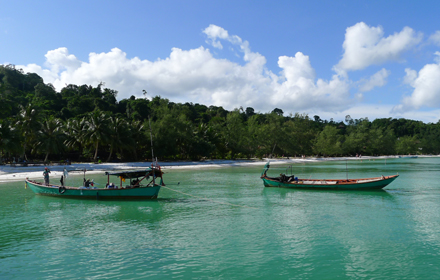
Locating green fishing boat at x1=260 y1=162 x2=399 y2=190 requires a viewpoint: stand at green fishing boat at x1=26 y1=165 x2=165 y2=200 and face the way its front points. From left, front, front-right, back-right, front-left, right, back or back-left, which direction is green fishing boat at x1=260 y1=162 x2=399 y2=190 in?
back

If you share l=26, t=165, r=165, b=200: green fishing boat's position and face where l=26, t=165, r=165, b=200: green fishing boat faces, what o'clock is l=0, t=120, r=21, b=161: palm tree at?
The palm tree is roughly at 2 o'clock from the green fishing boat.

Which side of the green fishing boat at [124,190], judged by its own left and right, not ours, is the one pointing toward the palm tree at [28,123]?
right

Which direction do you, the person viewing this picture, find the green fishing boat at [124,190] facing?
facing to the left of the viewer

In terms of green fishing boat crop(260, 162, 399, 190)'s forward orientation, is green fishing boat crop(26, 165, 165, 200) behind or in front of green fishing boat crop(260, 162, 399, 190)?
behind

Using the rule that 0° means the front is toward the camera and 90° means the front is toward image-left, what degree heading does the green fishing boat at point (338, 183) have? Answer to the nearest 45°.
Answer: approximately 270°

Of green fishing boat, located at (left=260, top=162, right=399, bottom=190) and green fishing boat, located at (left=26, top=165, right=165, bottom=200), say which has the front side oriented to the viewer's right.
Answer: green fishing boat, located at (left=260, top=162, right=399, bottom=190)

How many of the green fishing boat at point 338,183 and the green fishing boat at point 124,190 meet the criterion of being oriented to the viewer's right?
1

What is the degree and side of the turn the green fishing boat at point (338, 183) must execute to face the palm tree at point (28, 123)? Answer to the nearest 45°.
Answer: approximately 180°

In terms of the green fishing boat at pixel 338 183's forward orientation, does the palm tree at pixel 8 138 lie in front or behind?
behind
